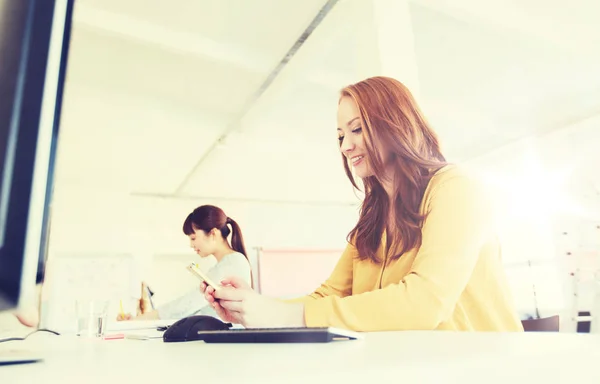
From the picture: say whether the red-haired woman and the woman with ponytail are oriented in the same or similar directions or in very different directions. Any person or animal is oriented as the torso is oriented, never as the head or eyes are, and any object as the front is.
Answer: same or similar directions

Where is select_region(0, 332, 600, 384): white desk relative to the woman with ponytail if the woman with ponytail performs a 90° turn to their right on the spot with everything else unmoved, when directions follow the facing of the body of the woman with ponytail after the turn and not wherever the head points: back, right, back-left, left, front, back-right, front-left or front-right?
back

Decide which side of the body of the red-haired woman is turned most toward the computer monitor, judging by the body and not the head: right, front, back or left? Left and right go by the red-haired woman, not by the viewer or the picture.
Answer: front

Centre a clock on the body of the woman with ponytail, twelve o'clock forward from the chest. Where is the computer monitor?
The computer monitor is roughly at 9 o'clock from the woman with ponytail.

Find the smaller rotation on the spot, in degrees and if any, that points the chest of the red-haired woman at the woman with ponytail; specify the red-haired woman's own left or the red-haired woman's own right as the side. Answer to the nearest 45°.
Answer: approximately 90° to the red-haired woman's own right

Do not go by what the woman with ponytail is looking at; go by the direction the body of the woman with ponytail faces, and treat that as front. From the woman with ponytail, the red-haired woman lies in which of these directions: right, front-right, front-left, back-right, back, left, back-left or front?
left

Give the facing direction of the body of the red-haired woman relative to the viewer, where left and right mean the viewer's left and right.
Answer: facing the viewer and to the left of the viewer

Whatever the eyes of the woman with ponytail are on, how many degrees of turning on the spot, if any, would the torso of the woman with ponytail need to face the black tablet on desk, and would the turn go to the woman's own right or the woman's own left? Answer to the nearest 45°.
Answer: approximately 90° to the woman's own left

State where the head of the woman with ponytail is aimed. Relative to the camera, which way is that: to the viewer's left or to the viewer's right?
to the viewer's left

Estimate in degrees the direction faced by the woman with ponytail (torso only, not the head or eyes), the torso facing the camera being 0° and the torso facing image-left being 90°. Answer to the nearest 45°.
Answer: approximately 90°

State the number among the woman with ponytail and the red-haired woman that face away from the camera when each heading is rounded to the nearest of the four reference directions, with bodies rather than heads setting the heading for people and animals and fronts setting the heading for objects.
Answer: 0
